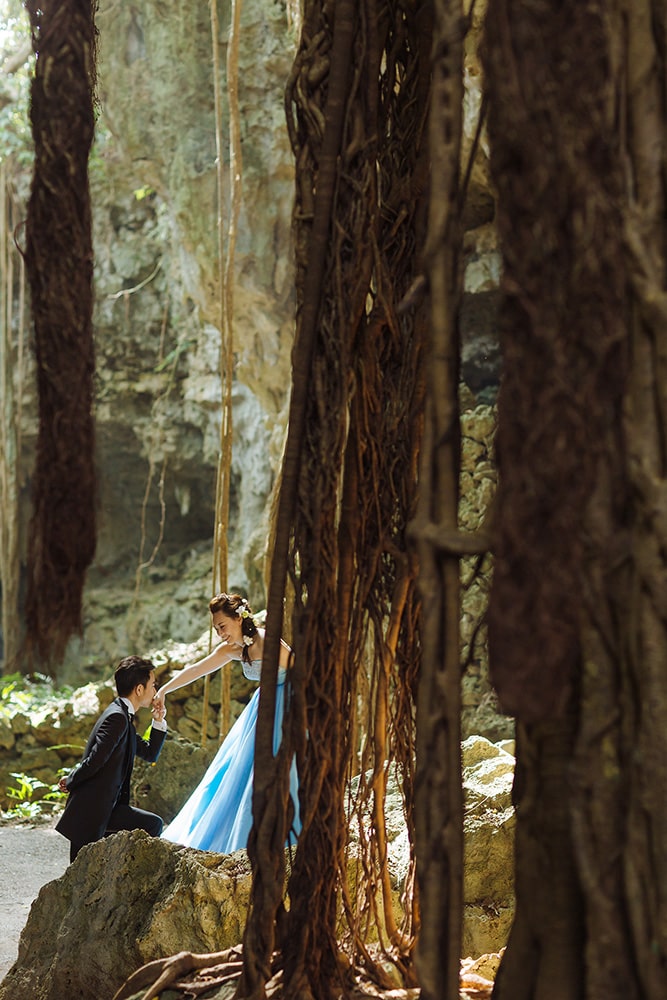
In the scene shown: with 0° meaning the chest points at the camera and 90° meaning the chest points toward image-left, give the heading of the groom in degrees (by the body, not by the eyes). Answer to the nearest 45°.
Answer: approximately 270°

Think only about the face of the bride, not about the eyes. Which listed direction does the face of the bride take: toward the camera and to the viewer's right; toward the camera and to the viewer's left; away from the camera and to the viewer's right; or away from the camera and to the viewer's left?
toward the camera and to the viewer's left

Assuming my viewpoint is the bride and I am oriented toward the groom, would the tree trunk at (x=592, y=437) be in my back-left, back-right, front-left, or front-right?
back-left

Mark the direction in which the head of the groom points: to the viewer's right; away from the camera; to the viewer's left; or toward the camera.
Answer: to the viewer's right
